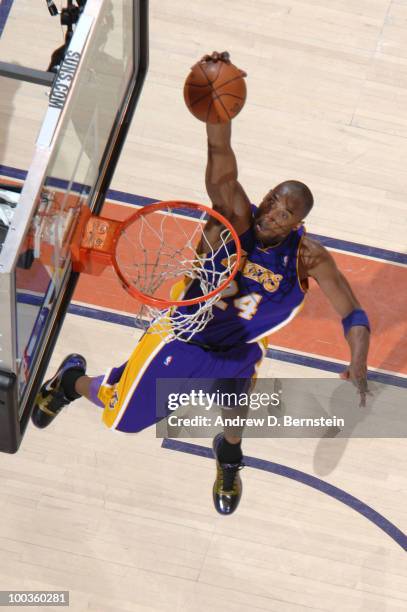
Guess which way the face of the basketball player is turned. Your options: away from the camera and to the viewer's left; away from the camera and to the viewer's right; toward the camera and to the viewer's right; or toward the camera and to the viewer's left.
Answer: toward the camera and to the viewer's left

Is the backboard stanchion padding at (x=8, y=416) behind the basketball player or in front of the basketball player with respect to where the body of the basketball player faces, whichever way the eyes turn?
in front

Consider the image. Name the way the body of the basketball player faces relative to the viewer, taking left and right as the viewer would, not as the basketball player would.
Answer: facing the viewer and to the left of the viewer
